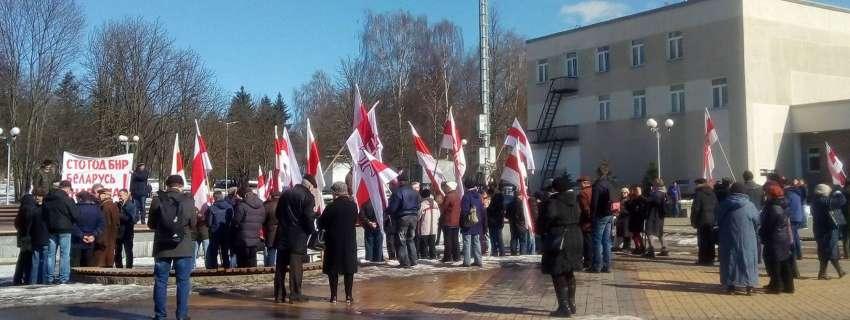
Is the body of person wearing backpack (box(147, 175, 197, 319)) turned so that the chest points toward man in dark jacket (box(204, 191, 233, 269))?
yes

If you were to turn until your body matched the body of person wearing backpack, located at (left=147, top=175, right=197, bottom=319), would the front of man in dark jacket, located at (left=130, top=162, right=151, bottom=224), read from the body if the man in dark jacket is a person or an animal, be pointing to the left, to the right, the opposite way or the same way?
the opposite way

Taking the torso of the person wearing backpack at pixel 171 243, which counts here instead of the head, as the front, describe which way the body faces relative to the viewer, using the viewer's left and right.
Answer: facing away from the viewer

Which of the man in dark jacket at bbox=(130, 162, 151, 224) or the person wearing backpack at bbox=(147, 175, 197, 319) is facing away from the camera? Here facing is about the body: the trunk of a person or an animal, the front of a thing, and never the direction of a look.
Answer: the person wearing backpack

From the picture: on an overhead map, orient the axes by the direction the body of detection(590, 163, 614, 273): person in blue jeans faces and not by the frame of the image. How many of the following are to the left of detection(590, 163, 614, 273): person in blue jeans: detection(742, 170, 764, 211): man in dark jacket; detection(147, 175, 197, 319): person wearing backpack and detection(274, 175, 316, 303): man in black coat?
2

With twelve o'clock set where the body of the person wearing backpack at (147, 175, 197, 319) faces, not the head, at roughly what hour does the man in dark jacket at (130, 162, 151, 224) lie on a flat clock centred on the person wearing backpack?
The man in dark jacket is roughly at 12 o'clock from the person wearing backpack.

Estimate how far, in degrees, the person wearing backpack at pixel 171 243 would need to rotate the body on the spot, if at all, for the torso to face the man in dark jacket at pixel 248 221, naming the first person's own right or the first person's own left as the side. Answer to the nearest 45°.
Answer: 0° — they already face them

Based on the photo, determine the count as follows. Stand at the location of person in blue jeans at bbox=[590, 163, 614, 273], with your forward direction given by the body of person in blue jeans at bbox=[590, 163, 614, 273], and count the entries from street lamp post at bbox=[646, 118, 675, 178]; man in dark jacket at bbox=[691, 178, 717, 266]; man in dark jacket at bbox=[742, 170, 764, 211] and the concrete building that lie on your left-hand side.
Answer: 0

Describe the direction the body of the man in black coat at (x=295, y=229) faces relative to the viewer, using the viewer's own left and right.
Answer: facing away from the viewer and to the right of the viewer

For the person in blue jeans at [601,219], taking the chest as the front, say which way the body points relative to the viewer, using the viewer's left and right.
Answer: facing away from the viewer and to the left of the viewer

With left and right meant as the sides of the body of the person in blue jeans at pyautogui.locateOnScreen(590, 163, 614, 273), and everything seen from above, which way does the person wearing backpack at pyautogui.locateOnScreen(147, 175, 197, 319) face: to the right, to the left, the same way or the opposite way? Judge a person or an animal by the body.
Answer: the same way

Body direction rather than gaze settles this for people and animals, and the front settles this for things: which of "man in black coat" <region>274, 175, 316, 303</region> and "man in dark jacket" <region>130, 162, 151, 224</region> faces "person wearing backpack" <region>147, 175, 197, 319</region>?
the man in dark jacket

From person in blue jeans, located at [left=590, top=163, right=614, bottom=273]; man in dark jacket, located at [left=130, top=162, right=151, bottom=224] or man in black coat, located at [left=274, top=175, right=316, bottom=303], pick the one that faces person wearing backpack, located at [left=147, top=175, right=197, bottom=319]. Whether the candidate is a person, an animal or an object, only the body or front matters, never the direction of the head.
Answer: the man in dark jacket

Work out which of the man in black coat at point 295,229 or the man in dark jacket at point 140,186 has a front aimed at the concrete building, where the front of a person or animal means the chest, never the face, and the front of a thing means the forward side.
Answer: the man in black coat

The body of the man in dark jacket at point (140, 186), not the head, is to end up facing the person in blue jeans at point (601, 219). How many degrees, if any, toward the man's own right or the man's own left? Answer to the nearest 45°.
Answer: approximately 45° to the man's own left

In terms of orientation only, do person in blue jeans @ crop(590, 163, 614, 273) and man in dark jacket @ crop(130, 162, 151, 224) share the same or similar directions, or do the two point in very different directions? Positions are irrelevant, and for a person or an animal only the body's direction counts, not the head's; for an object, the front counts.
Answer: very different directions

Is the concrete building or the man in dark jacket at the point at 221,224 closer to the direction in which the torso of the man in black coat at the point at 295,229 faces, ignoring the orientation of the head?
the concrete building

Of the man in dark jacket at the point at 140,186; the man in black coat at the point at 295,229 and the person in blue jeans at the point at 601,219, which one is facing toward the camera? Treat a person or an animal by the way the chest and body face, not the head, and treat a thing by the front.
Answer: the man in dark jacket

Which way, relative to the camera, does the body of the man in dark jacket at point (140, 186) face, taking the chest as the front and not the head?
toward the camera

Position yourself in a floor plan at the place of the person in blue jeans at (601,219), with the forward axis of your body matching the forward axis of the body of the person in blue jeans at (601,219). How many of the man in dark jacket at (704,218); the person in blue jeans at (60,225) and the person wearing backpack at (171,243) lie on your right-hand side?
1
